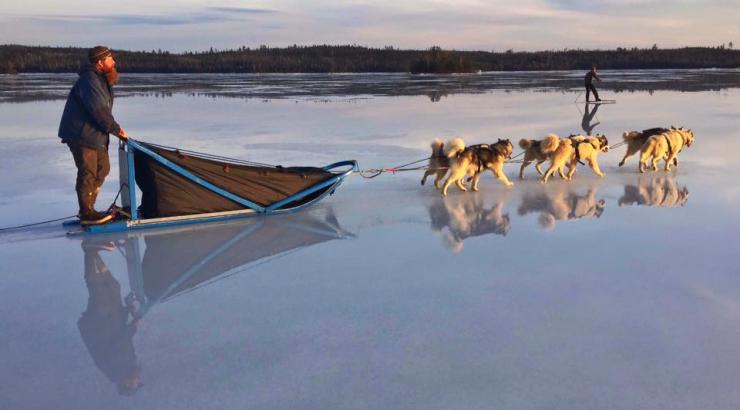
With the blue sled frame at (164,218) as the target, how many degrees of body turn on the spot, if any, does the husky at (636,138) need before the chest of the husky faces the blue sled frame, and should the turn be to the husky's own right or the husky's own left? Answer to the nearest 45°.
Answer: approximately 135° to the husky's own right

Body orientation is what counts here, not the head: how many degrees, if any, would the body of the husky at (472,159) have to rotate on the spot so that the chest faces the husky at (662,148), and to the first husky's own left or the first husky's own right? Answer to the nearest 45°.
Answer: approximately 45° to the first husky's own left

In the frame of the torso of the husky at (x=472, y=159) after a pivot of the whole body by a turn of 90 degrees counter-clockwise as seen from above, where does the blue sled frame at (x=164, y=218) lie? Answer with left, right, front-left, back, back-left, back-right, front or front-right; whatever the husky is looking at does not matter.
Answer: back-left

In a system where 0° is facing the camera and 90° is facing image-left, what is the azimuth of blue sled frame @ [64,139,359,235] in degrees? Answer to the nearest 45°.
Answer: approximately 270°

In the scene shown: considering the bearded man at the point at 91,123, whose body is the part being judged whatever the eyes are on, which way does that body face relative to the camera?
to the viewer's right

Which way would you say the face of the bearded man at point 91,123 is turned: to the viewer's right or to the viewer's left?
to the viewer's right

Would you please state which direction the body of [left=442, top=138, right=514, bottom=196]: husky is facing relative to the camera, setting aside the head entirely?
to the viewer's right

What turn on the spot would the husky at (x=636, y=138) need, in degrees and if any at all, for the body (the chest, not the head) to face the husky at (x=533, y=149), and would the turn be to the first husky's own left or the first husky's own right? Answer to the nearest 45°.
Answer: approximately 135° to the first husky's own right

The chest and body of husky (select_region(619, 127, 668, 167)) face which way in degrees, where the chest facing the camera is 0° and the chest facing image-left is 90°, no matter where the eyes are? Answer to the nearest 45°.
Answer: approximately 270°

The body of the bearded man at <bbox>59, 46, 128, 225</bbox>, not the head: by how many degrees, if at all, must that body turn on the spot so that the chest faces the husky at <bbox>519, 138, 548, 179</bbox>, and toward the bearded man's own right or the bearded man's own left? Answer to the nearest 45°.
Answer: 0° — they already face it
